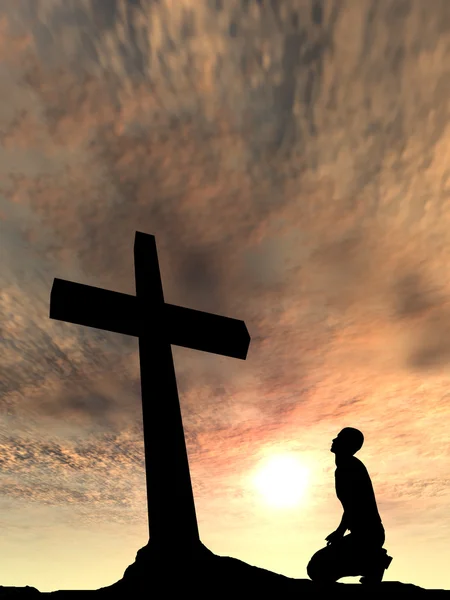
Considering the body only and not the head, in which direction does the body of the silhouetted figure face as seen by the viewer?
to the viewer's left
